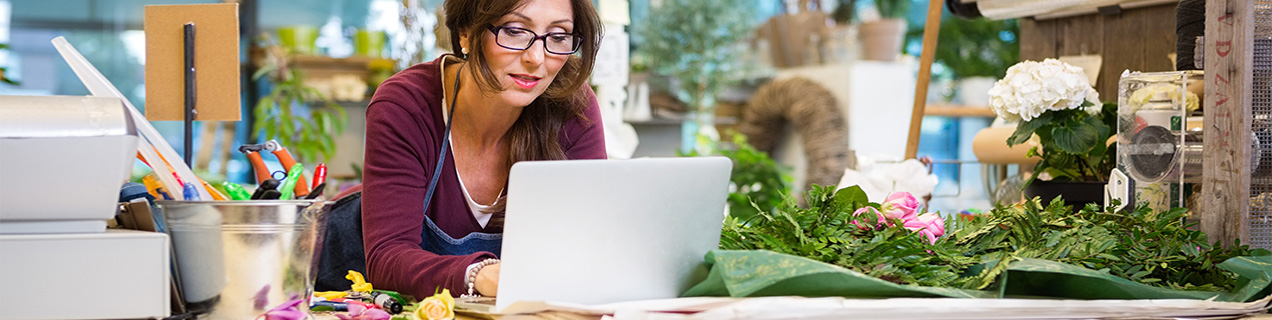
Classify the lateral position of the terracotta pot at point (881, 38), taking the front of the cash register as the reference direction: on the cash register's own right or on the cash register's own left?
on the cash register's own right

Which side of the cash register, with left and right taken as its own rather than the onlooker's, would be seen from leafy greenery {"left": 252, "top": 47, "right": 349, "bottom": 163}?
front

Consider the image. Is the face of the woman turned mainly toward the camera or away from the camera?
toward the camera

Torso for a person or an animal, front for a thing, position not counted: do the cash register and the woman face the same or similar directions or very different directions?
very different directions

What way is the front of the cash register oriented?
away from the camera
